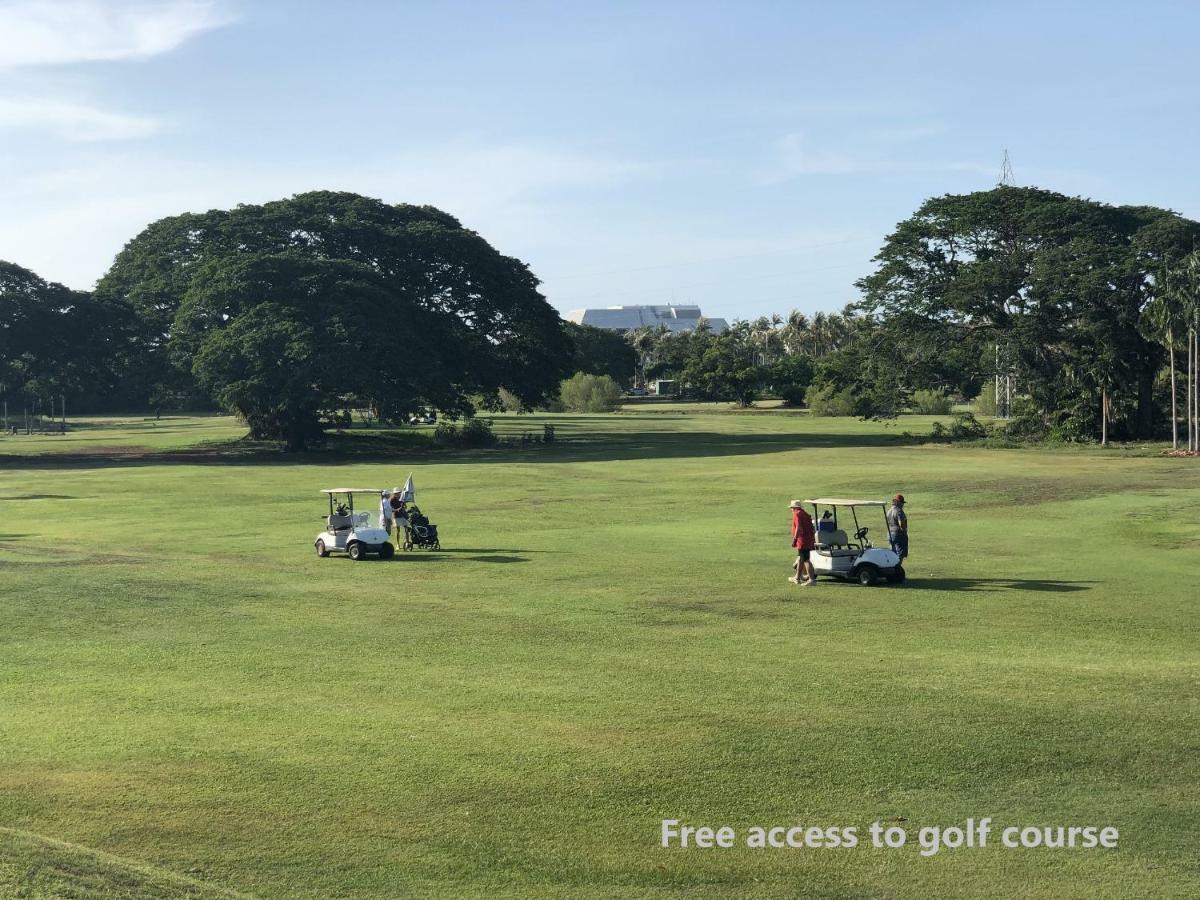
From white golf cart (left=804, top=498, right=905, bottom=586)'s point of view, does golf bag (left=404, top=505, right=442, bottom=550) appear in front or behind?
behind

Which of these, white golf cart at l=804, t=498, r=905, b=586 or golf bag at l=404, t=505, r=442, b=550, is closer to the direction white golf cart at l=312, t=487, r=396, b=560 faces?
the white golf cart

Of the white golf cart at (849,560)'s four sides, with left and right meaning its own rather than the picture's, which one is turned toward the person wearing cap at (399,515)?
back

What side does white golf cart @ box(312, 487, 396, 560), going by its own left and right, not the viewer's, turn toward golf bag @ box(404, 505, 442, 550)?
left

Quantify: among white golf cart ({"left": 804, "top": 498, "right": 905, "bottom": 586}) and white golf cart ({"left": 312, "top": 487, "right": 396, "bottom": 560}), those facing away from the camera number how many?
0
